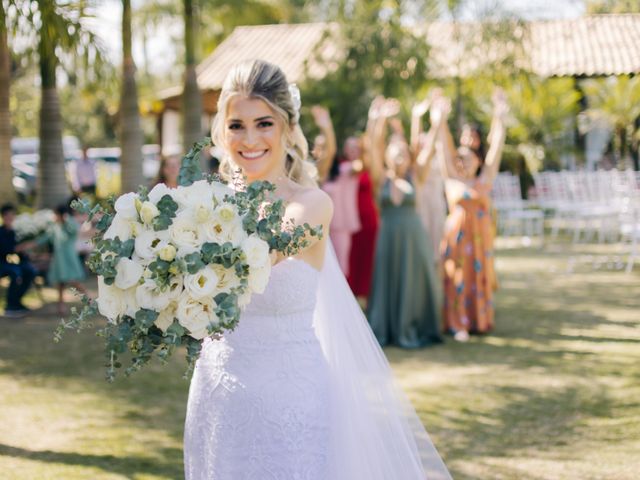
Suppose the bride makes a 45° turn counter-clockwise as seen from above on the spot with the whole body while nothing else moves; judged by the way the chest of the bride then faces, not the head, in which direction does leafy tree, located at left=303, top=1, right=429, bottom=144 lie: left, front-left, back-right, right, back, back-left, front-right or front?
back

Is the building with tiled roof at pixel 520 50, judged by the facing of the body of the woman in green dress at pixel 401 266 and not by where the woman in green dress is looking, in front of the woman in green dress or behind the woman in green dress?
behind

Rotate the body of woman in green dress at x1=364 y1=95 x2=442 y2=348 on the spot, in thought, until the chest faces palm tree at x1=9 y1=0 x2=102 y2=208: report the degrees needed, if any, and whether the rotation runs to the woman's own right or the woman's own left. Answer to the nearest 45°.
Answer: approximately 135° to the woman's own right

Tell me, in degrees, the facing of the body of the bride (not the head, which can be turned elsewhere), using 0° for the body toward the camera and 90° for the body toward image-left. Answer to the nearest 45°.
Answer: approximately 45°

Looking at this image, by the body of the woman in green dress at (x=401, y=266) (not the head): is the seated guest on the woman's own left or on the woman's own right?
on the woman's own right

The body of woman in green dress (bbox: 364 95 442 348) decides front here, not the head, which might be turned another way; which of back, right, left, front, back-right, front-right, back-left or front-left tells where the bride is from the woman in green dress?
front

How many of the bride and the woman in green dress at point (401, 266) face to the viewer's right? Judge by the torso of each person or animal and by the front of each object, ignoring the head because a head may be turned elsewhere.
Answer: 0

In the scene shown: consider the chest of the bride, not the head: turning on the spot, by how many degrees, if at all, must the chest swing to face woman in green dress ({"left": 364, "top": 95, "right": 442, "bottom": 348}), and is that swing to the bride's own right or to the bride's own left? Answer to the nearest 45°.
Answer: approximately 135° to the bride's own right

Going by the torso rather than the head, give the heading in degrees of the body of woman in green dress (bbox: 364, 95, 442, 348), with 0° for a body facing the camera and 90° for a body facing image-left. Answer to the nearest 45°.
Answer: approximately 0°
